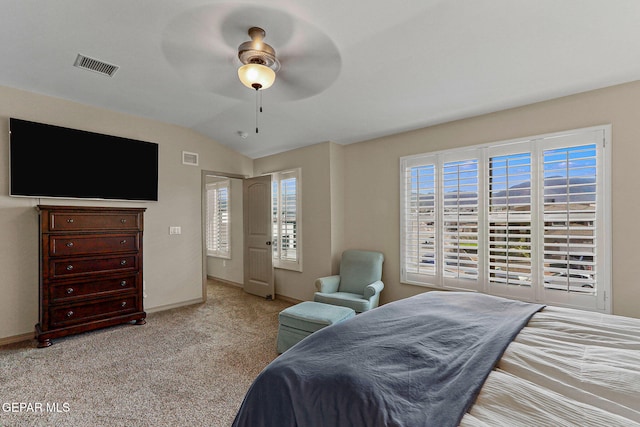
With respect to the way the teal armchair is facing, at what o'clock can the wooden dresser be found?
The wooden dresser is roughly at 1 o'clock from the teal armchair.

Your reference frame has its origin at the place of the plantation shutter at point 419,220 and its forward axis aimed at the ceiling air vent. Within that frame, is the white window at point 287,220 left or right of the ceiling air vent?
right

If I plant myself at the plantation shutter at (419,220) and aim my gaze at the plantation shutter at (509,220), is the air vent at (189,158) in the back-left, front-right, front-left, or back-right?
back-right

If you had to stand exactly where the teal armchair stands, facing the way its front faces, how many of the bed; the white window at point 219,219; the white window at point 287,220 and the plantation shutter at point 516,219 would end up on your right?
2

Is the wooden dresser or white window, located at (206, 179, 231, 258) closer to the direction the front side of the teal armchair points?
the wooden dresser

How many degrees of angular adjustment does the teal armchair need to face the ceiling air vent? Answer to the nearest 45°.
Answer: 0° — it already faces it

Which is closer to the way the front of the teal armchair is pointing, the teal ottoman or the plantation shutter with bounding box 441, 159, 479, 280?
the teal ottoman

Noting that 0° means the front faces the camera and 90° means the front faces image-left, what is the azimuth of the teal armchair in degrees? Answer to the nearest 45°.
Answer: approximately 45°

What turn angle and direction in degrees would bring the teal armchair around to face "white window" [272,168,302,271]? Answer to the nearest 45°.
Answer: approximately 90° to its right

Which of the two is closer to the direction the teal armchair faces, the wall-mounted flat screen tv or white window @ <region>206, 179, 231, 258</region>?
the wall-mounted flat screen tv
